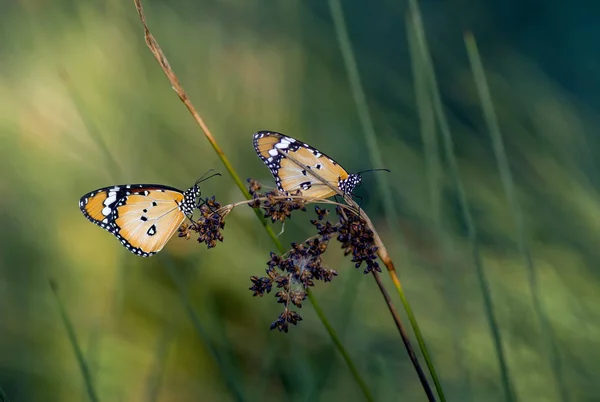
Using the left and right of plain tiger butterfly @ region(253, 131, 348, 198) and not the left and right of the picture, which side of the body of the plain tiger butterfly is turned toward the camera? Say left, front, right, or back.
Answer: right
